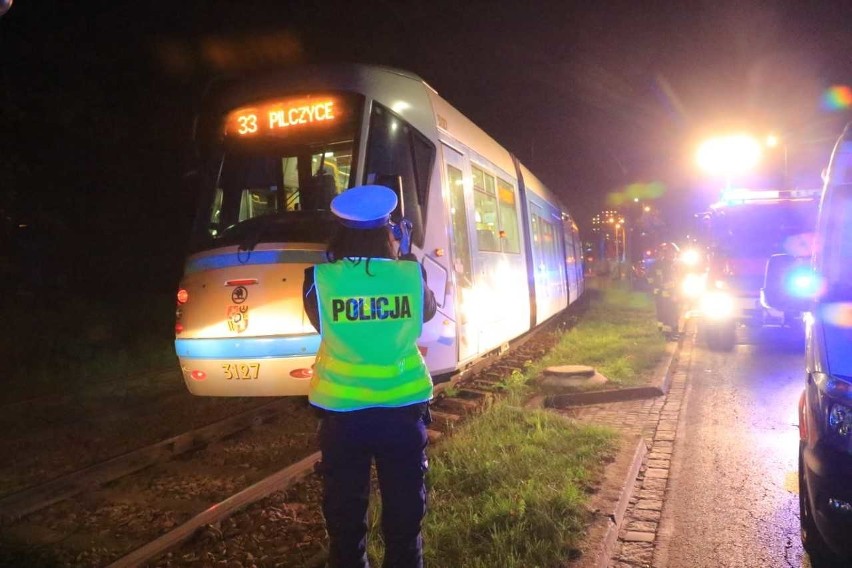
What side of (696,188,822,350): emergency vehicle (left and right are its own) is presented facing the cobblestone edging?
front

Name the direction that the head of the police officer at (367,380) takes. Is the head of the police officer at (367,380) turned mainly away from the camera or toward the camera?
away from the camera

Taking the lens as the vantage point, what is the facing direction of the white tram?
facing the viewer and to the left of the viewer

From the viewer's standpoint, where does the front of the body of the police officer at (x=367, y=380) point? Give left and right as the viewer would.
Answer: facing away from the viewer

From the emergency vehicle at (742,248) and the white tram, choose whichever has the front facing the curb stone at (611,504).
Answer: the emergency vehicle

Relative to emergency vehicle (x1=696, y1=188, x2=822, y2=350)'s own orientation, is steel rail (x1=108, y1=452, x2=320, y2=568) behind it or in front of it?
in front

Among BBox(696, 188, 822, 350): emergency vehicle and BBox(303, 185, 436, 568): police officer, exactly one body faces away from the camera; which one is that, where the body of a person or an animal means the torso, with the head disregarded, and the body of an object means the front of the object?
the police officer

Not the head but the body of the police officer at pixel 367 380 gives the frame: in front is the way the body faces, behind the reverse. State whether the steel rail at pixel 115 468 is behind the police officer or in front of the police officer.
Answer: in front

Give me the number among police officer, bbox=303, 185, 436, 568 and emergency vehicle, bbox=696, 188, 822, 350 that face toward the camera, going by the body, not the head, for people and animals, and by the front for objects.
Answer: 1

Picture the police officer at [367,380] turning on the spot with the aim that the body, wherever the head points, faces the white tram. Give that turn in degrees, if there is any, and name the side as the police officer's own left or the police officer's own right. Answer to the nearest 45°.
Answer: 0° — they already face it

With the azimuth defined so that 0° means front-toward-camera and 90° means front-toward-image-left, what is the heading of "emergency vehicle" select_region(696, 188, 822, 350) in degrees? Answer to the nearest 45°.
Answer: approximately 0°
